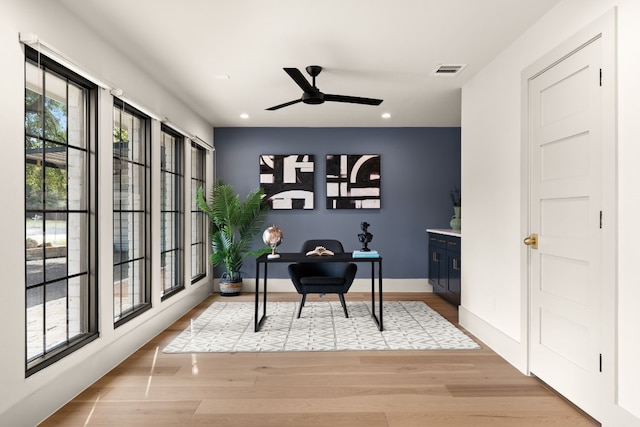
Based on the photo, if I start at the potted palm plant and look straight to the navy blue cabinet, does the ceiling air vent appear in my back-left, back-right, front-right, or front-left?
front-right

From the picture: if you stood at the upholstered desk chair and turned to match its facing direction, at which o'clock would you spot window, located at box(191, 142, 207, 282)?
The window is roughly at 4 o'clock from the upholstered desk chair.

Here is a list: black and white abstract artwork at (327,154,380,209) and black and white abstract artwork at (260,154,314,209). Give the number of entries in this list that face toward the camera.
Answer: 2

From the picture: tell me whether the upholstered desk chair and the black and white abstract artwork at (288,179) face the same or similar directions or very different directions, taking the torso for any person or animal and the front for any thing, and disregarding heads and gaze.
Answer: same or similar directions

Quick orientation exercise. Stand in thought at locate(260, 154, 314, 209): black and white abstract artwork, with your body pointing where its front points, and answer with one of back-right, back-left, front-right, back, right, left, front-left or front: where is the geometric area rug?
front

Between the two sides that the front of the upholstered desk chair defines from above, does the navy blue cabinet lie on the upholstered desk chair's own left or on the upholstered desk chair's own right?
on the upholstered desk chair's own left

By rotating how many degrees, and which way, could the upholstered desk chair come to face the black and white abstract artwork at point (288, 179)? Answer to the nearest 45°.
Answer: approximately 180°

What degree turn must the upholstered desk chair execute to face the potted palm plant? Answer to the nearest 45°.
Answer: approximately 135° to its right

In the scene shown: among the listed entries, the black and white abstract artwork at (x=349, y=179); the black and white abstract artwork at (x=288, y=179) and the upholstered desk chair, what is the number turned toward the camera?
3

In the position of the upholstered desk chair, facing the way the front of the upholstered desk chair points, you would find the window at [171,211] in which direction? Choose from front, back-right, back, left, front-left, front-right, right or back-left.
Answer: right

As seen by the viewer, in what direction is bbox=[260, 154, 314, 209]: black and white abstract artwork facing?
toward the camera

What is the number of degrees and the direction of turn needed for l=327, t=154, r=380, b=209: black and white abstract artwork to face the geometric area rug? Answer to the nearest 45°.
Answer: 0° — it already faces it

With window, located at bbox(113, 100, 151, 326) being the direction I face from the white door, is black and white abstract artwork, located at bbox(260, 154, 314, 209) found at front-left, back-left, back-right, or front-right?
front-right

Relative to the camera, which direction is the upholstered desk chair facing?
toward the camera
